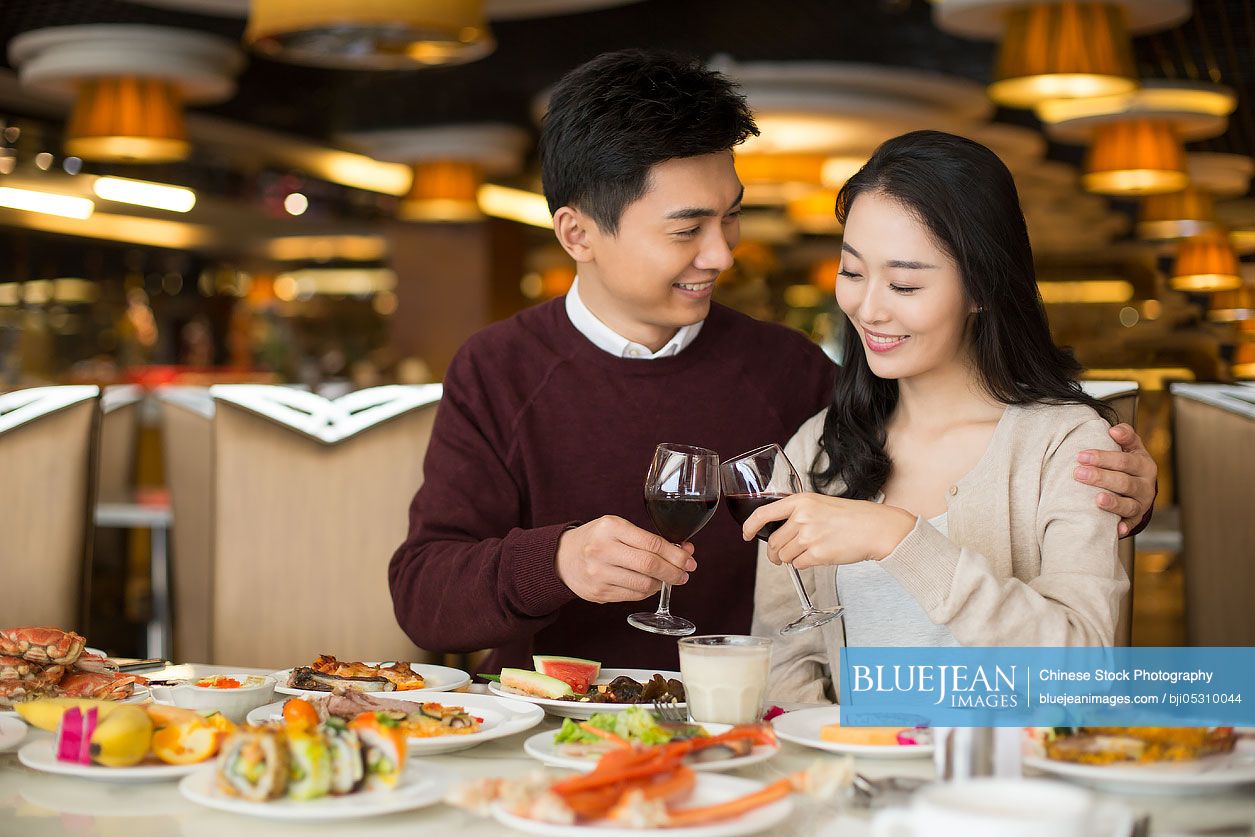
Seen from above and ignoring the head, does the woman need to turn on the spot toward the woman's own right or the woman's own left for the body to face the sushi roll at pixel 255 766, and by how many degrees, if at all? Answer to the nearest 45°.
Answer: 0° — they already face it

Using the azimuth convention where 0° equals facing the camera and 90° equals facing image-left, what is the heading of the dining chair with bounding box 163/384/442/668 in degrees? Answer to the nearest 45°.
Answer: approximately 180°

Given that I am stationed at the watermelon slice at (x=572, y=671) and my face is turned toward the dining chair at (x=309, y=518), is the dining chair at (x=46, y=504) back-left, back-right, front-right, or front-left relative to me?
front-left

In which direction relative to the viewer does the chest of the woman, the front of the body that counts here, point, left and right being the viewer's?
facing the viewer and to the left of the viewer

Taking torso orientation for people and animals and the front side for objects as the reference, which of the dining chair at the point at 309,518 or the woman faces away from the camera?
the dining chair

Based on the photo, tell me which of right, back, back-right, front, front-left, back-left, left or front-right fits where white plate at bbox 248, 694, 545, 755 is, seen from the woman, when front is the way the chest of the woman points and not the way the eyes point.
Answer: front

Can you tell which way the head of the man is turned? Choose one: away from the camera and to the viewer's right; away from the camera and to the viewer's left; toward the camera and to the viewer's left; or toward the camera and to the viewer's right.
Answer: toward the camera and to the viewer's right

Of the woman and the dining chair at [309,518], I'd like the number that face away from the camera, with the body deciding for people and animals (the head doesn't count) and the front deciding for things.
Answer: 1

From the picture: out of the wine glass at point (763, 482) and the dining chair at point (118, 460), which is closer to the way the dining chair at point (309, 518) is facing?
the dining chair

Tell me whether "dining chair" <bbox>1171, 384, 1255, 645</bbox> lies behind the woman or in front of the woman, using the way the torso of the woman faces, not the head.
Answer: behind

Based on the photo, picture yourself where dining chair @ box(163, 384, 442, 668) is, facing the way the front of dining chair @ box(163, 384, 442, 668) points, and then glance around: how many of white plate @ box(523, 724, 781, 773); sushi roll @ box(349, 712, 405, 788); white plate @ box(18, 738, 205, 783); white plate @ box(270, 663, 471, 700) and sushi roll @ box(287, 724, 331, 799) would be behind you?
5

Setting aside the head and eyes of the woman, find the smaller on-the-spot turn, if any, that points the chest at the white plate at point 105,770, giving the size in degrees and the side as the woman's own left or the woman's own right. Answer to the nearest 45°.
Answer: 0° — they already face it

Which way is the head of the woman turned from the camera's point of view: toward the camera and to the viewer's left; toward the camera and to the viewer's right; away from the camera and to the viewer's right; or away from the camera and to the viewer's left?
toward the camera and to the viewer's left

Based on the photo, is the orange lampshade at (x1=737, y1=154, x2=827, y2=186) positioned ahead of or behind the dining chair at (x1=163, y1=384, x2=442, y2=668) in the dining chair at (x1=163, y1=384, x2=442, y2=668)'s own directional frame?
ahead

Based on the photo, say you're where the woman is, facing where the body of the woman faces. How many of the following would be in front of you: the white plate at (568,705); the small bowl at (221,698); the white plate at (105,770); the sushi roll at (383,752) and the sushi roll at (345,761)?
5

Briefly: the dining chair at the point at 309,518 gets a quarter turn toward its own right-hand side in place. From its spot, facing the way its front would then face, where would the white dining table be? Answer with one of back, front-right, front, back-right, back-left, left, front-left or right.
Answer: right

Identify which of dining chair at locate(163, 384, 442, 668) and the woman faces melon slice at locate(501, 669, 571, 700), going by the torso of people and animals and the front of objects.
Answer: the woman

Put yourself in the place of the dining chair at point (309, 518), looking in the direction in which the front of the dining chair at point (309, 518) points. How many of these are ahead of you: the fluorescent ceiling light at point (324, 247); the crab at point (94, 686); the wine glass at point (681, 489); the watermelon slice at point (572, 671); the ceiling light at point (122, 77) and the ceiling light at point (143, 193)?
3
